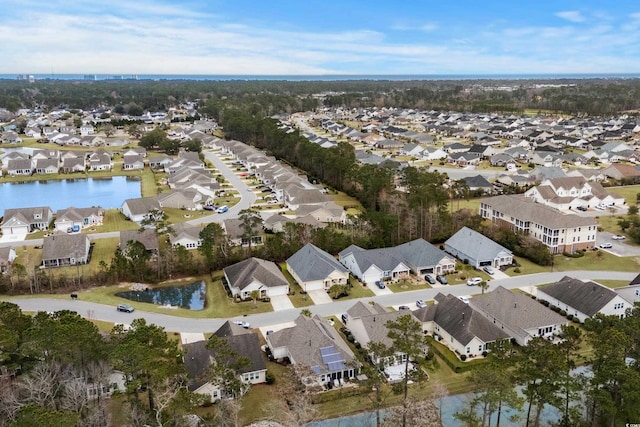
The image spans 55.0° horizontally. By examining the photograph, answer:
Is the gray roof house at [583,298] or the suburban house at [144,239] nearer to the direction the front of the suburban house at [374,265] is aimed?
the gray roof house

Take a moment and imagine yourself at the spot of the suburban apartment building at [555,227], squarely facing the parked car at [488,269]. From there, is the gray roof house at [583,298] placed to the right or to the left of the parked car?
left

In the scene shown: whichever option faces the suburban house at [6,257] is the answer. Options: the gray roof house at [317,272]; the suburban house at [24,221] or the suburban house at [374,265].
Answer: the suburban house at [24,221]

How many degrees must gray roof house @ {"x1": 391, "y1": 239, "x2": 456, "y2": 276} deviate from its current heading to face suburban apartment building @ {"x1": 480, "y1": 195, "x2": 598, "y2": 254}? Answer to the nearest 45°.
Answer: approximately 90° to its left

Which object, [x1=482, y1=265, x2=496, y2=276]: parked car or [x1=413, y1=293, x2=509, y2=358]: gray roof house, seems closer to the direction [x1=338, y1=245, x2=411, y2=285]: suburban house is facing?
the gray roof house

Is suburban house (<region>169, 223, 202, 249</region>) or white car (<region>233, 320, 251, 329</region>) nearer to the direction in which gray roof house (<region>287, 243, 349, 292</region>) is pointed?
the white car

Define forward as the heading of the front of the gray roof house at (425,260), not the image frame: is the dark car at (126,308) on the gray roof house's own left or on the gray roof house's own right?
on the gray roof house's own right

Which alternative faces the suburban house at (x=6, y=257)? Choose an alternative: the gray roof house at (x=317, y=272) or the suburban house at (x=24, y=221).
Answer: the suburban house at (x=24, y=221)

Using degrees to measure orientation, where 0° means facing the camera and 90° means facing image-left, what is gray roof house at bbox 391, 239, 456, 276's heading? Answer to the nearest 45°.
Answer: approximately 315°

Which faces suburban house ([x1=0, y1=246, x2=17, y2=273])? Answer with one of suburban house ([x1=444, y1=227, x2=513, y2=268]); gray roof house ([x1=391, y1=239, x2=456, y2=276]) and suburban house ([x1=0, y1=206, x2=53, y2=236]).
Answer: suburban house ([x1=0, y1=206, x2=53, y2=236])

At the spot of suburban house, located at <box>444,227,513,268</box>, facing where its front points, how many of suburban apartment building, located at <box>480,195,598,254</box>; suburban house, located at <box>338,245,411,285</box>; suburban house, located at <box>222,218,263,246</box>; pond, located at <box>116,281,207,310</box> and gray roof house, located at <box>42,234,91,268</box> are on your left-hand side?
1

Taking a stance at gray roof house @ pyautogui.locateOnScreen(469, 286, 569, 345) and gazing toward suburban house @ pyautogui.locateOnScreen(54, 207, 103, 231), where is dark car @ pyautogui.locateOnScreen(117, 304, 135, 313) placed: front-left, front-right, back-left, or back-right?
front-left

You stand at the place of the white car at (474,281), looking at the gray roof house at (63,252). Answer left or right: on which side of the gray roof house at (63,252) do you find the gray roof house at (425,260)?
right

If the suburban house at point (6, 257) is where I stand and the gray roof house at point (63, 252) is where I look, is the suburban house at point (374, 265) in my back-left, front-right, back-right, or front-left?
front-right

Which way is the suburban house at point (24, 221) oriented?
toward the camera

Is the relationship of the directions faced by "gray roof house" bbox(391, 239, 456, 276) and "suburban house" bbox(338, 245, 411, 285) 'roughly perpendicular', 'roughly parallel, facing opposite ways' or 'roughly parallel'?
roughly parallel

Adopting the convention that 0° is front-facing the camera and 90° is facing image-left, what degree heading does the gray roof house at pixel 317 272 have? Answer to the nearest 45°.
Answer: approximately 315°

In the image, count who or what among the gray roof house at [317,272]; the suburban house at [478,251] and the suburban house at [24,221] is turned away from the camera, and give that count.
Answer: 0
